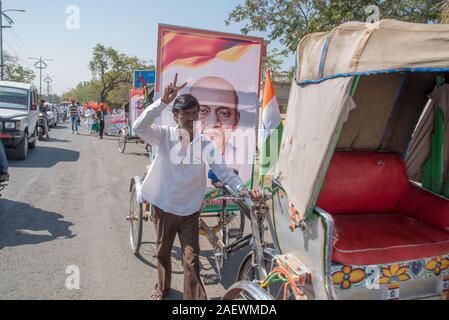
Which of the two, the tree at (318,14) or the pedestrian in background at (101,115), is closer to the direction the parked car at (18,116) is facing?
the tree

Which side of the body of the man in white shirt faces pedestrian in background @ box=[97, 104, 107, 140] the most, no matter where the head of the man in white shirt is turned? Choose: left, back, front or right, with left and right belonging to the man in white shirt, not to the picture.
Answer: back

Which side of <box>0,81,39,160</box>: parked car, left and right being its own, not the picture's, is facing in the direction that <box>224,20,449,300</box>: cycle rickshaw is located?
front

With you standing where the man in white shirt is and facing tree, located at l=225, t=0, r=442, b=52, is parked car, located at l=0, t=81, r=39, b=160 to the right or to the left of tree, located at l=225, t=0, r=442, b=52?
left

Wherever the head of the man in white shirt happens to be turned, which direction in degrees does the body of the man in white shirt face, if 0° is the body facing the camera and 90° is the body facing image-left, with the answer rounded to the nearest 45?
approximately 0°

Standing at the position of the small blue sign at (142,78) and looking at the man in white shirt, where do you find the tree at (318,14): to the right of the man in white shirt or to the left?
left

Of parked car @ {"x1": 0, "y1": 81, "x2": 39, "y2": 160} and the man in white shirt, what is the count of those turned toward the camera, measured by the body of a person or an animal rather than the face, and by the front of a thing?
2
